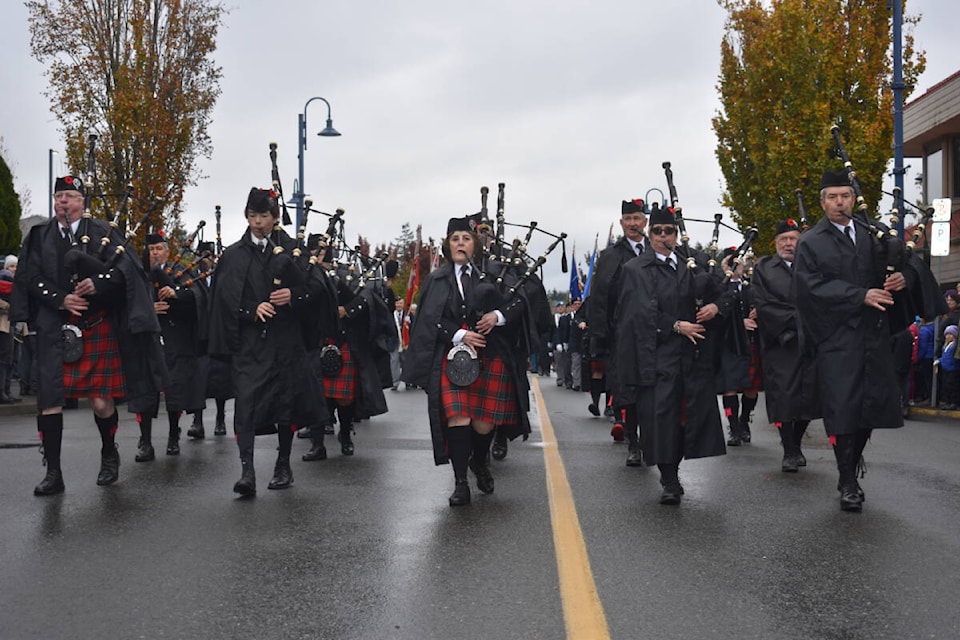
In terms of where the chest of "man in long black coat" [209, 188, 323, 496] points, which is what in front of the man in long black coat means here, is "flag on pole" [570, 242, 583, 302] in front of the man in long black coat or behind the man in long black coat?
behind

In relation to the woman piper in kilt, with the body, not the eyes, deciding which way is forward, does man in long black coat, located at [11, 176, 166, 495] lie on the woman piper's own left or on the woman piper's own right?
on the woman piper's own right

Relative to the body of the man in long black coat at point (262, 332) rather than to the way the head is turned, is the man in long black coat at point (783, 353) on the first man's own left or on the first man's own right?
on the first man's own left

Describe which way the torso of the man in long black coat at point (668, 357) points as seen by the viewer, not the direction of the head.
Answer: toward the camera

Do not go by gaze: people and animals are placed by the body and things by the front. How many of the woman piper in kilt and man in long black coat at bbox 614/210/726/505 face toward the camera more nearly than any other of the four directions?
2

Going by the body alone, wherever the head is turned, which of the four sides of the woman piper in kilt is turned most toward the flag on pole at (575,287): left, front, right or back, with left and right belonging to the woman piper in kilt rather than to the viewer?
back
